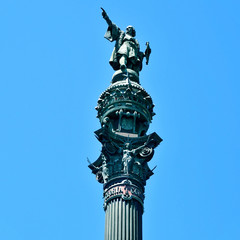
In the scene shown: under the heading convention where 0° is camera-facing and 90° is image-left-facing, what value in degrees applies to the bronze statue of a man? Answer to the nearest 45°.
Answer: approximately 0°
